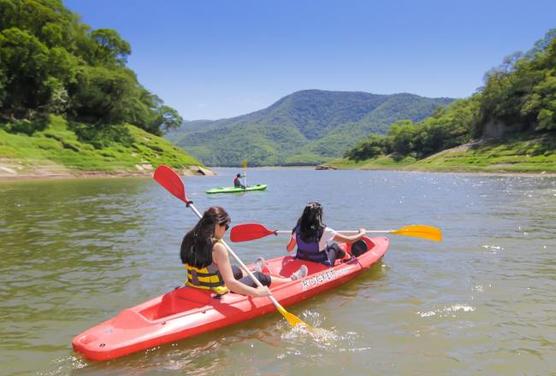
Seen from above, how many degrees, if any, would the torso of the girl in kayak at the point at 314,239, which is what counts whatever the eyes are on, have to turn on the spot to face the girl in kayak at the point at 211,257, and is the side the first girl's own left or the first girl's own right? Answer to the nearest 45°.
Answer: approximately 180°

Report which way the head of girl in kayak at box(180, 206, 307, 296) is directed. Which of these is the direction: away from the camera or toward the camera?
away from the camera

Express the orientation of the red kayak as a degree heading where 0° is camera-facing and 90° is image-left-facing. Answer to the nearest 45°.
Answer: approximately 225°

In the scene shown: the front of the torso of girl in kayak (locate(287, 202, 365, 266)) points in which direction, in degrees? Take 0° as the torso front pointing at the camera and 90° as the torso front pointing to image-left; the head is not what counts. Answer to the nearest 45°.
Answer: approximately 225°

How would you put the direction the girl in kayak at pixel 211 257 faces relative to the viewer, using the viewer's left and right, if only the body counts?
facing away from the viewer and to the right of the viewer

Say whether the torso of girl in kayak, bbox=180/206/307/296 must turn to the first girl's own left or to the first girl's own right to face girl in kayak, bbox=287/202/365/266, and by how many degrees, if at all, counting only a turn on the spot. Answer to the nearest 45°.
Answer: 0° — they already face them
